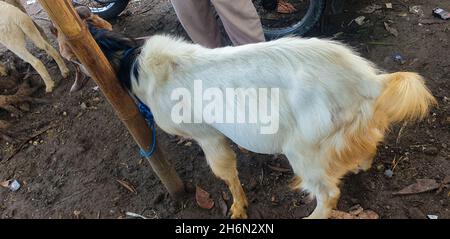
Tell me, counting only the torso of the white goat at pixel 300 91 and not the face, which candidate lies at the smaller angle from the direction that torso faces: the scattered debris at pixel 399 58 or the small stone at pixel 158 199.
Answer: the small stone

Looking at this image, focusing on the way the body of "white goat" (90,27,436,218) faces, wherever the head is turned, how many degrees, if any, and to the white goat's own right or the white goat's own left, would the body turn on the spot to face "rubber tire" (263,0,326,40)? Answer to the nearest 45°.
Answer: approximately 90° to the white goat's own right

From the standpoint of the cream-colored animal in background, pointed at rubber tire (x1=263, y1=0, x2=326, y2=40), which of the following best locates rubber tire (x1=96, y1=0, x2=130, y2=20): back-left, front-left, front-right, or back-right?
front-left

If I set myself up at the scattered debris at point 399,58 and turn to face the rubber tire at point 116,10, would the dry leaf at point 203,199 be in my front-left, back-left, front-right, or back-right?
front-left

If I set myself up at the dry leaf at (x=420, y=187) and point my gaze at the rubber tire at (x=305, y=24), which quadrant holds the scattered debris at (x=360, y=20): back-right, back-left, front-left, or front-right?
front-right

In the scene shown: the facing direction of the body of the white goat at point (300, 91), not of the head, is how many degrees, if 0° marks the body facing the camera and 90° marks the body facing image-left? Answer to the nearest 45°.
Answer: approximately 90°

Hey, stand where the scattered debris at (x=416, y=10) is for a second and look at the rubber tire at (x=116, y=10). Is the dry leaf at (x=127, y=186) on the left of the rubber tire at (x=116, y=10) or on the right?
left
